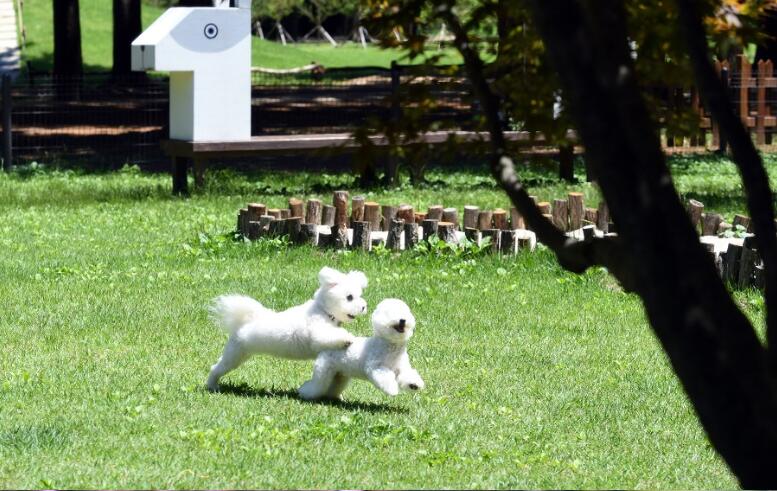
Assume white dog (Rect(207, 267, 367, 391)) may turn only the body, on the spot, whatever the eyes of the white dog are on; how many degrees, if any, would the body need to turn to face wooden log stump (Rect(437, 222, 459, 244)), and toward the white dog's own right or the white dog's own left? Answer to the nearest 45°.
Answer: approximately 90° to the white dog's own left

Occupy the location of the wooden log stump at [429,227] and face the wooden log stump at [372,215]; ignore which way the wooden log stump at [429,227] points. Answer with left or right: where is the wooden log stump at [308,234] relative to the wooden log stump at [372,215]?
left

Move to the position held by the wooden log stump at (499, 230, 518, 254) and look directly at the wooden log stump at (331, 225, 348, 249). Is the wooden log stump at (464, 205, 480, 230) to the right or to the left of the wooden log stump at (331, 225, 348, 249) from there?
right

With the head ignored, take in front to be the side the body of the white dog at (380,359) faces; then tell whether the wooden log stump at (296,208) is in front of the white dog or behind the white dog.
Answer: behind

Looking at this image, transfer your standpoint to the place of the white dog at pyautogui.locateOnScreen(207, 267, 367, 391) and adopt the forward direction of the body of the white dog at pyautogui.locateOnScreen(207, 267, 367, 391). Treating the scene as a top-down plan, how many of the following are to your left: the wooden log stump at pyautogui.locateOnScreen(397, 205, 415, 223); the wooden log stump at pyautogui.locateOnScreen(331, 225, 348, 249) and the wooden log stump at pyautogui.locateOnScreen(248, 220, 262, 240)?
3

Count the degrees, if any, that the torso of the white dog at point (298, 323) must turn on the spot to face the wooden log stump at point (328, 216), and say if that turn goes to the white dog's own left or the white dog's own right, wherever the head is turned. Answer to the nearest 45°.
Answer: approximately 90° to the white dog's own left

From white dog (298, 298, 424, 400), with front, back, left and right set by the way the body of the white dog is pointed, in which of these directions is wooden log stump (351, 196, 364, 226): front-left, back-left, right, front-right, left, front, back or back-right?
back-left

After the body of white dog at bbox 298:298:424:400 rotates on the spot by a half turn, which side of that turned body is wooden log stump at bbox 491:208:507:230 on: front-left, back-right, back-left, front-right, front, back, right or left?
front-right

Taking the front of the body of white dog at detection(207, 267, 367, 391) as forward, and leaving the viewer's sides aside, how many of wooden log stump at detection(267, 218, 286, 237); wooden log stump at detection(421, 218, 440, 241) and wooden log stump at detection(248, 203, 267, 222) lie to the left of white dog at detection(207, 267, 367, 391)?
3

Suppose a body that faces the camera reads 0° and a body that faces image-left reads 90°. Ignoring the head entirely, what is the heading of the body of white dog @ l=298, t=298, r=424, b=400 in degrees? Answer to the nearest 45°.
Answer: approximately 315°

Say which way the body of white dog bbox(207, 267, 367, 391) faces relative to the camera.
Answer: to the viewer's right
